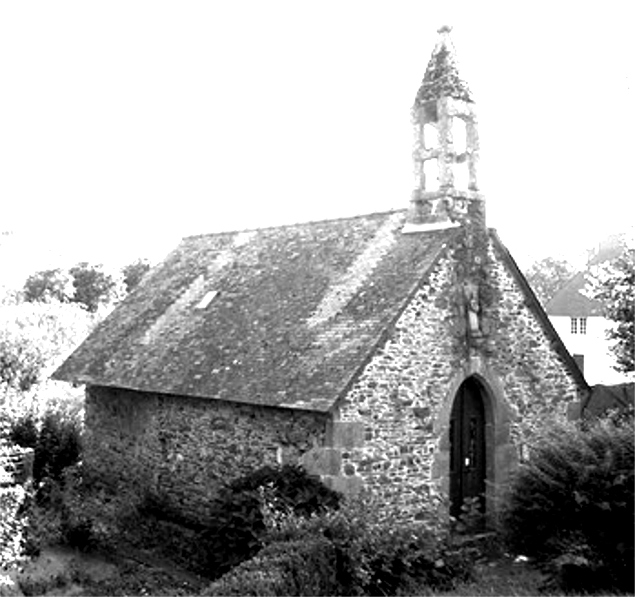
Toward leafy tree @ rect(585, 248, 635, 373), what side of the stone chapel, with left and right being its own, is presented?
left

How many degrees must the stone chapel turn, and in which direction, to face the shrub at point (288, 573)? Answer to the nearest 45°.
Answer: approximately 45° to its right

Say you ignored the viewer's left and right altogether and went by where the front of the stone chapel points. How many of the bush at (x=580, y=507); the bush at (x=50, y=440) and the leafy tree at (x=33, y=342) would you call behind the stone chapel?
2

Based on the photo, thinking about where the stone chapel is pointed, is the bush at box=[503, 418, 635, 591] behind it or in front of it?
in front

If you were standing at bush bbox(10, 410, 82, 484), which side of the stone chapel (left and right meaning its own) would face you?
back

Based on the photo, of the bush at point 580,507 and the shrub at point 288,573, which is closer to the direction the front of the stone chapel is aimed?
the bush

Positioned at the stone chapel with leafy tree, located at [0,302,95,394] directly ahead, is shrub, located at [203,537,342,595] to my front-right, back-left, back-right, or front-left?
back-left

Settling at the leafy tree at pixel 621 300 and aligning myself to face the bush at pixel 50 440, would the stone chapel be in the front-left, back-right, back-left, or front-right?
front-left

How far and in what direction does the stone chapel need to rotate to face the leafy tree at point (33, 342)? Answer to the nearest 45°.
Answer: approximately 180°

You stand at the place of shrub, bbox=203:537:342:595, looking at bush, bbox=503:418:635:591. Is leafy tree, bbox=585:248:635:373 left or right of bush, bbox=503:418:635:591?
left

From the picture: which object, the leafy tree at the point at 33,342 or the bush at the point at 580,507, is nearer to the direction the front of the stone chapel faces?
the bush

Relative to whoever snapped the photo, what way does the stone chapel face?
facing the viewer and to the right of the viewer

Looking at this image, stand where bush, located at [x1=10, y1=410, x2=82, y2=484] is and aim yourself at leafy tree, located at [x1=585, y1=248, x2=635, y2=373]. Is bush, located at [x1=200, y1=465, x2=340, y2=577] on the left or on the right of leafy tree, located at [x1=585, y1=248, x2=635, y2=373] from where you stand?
right

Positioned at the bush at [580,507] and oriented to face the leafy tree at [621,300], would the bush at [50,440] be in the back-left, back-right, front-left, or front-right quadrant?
front-left
